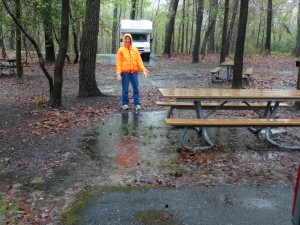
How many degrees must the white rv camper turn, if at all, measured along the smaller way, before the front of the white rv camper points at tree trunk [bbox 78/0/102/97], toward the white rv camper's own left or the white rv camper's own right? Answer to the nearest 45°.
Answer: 0° — it already faces it

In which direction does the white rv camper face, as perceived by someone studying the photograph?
facing the viewer

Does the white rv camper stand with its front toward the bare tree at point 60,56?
yes

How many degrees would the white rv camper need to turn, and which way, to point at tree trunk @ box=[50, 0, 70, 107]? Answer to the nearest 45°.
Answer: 0° — it already faces it

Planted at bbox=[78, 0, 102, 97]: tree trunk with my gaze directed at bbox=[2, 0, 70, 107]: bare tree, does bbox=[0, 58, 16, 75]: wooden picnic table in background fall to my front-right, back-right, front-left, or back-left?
back-right

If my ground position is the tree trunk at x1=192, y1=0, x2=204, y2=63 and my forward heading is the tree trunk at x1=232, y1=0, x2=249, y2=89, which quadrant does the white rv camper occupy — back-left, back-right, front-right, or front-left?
back-right

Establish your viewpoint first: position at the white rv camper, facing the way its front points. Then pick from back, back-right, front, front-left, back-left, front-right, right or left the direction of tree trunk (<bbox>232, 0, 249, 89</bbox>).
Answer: front

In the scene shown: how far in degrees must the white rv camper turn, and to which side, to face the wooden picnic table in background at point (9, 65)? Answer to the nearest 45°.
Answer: approximately 45° to its right

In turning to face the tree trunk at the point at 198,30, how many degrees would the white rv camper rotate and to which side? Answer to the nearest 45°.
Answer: approximately 45° to its left
